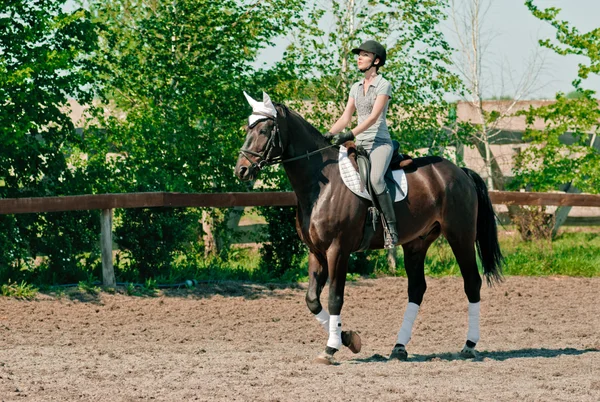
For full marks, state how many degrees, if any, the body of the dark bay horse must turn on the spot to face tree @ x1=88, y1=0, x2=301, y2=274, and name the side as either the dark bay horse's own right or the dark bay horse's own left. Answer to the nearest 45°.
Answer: approximately 90° to the dark bay horse's own right

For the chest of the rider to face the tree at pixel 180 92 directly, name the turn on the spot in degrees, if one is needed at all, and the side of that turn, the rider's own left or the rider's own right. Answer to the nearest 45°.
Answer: approximately 90° to the rider's own right

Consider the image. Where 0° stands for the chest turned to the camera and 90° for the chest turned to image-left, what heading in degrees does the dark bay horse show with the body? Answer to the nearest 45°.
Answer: approximately 45°

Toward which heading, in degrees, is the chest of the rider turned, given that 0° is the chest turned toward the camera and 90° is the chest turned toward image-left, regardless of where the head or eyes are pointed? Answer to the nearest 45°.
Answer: approximately 45°
